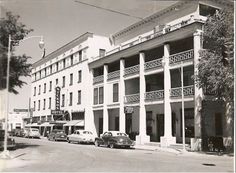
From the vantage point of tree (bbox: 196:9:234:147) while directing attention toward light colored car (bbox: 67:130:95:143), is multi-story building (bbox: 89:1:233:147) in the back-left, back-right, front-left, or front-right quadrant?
front-right

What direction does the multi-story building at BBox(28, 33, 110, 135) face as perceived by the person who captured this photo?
facing the viewer and to the left of the viewer

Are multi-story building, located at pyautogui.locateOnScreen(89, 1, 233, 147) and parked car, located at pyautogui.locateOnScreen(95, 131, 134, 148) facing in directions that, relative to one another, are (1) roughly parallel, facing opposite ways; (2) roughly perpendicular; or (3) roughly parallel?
roughly perpendicular

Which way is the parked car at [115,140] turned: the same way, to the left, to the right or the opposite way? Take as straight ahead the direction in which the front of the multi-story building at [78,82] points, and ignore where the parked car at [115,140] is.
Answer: to the right

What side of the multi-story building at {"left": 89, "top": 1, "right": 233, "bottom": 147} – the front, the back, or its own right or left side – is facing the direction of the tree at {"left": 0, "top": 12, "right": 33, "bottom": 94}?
front

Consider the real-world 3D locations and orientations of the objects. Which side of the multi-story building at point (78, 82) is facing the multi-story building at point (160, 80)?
left

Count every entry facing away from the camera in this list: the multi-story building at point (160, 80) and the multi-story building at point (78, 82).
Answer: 0

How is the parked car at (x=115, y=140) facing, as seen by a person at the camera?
facing away from the viewer and to the left of the viewer

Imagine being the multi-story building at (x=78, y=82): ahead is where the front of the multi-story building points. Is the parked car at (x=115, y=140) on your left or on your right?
on your left

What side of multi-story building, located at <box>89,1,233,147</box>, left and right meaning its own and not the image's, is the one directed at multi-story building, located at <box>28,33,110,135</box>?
right

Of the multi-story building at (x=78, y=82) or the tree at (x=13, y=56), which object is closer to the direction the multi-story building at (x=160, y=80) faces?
the tree

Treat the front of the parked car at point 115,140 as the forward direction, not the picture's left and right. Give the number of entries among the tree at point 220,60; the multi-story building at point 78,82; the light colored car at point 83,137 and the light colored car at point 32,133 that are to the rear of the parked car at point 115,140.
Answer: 1

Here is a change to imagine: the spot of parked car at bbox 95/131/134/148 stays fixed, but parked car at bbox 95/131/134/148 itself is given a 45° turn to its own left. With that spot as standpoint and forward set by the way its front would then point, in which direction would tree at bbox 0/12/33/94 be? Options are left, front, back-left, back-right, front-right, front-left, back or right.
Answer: front-left

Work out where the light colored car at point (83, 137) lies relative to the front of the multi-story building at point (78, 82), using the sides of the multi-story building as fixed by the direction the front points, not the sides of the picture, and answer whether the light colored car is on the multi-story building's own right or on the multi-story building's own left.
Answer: on the multi-story building's own left

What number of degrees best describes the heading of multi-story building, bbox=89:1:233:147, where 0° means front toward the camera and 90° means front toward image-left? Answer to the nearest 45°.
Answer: approximately 45°

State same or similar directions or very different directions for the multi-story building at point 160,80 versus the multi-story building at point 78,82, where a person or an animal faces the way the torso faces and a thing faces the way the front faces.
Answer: same or similar directions
